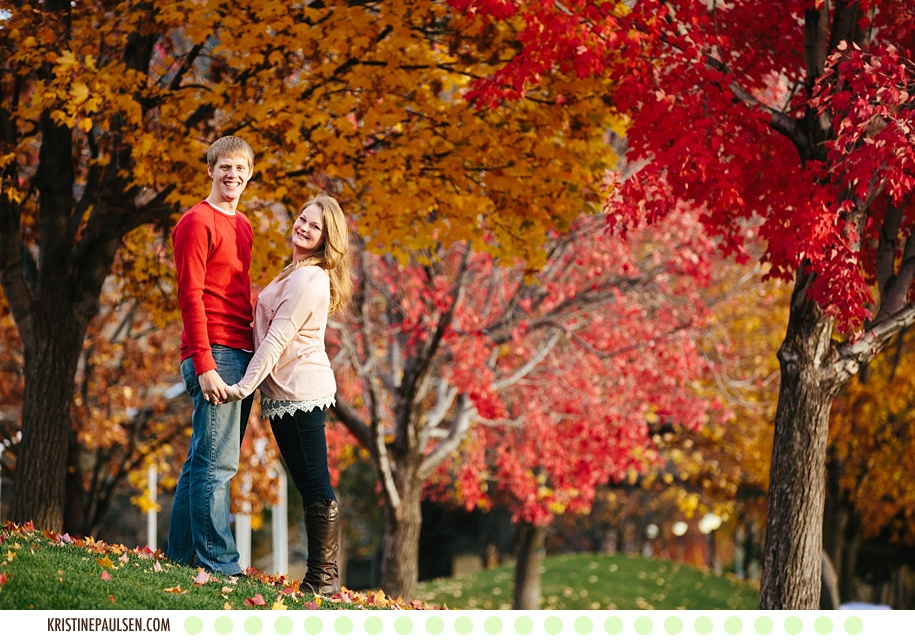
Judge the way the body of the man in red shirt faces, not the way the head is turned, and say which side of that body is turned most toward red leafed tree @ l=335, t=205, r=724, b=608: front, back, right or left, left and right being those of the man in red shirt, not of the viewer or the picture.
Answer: left

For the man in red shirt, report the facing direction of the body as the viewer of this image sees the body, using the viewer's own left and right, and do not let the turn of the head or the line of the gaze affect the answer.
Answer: facing the viewer and to the right of the viewer

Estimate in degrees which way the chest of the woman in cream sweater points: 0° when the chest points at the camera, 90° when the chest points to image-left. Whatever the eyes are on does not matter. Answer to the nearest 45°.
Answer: approximately 90°

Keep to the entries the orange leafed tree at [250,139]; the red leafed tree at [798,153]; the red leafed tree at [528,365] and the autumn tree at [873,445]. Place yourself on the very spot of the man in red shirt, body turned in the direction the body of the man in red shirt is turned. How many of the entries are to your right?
0

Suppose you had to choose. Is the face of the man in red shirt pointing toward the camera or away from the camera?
toward the camera

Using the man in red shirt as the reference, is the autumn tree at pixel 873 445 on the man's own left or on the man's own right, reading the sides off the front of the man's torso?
on the man's own left
